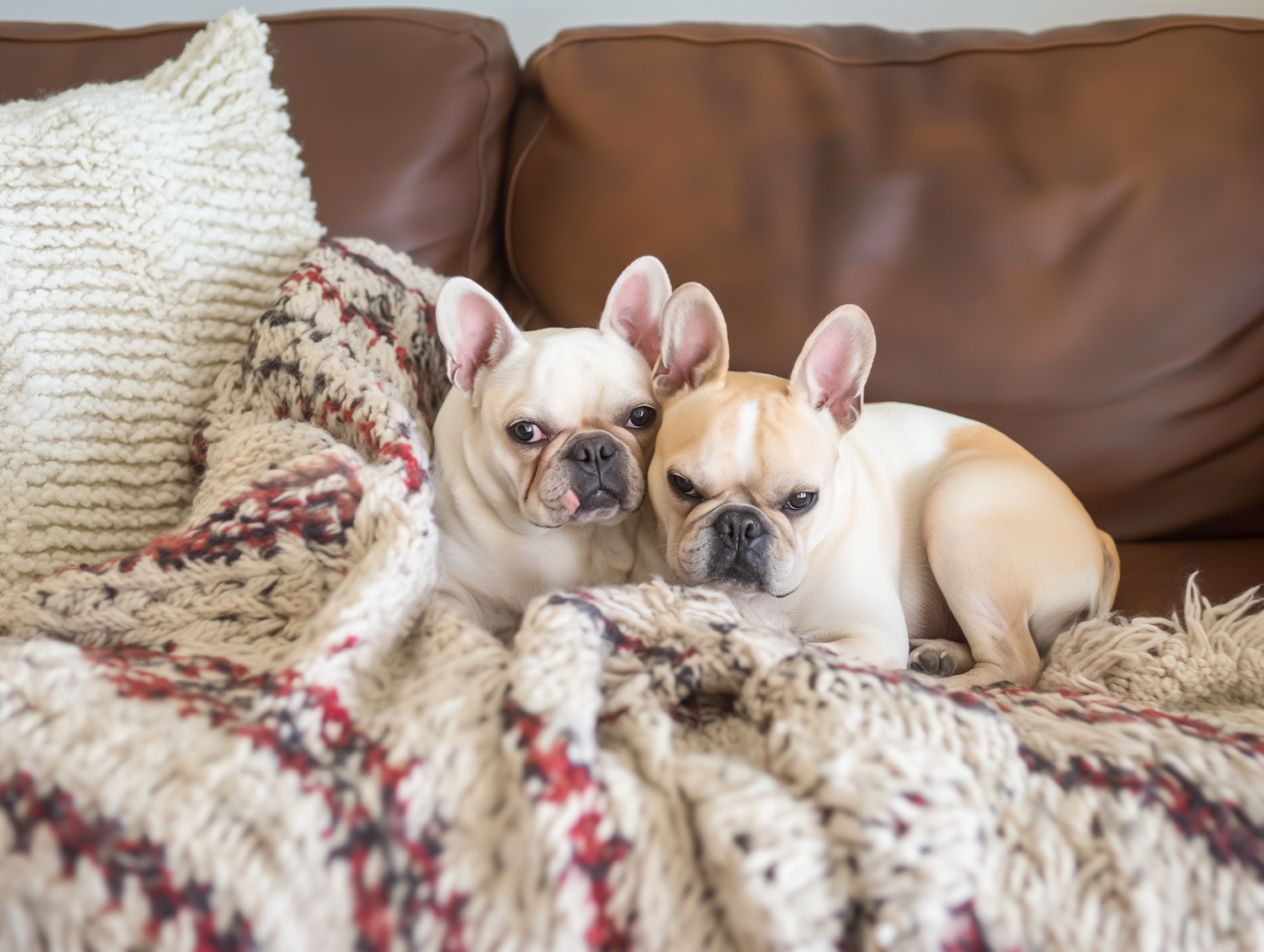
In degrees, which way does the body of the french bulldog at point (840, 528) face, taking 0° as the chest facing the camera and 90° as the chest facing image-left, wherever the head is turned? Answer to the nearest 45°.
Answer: approximately 45°
